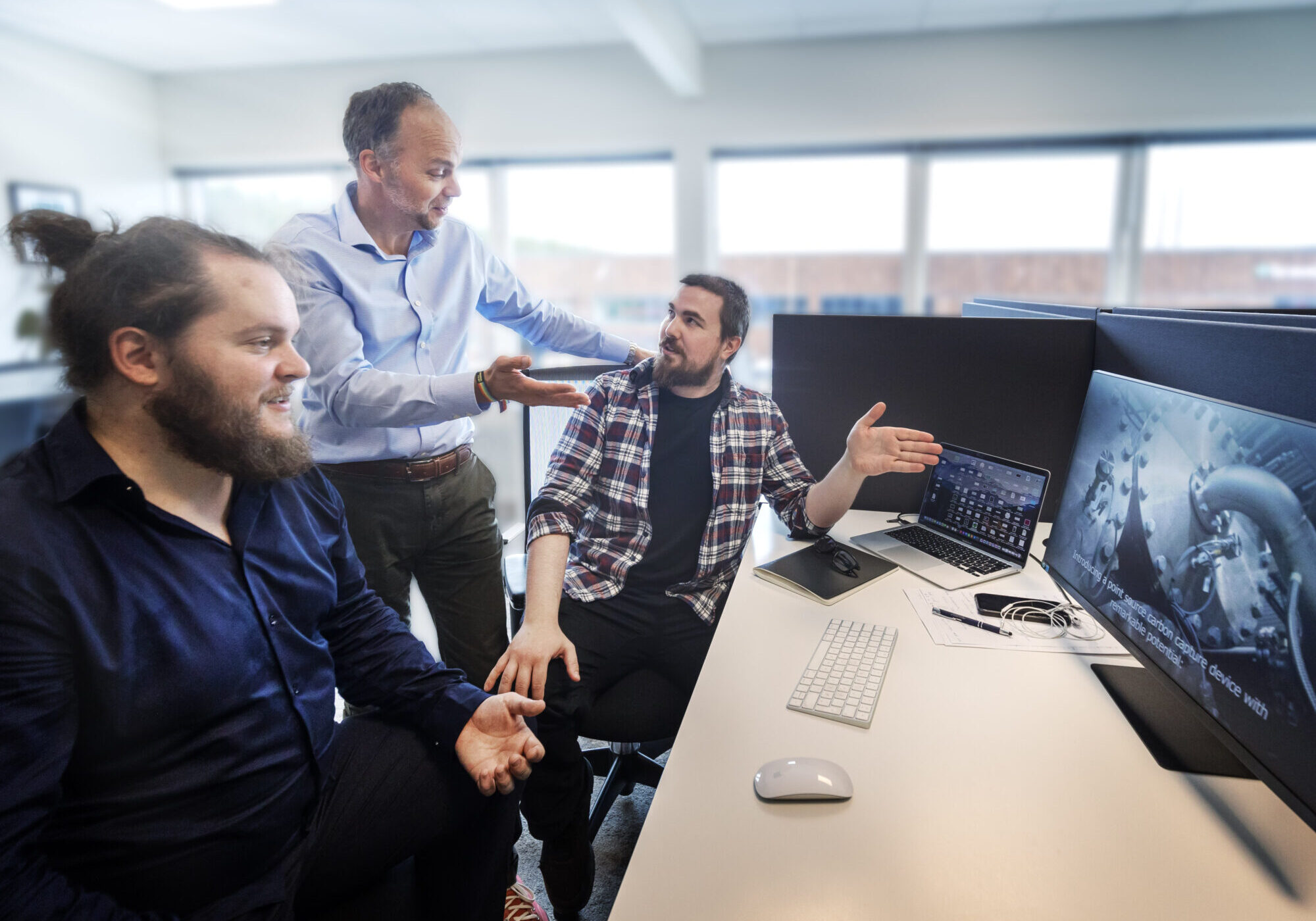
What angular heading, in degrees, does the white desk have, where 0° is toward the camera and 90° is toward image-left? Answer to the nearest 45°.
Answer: approximately 90°

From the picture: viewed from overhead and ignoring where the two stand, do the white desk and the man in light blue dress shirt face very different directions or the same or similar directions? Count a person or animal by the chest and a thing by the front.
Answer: very different directions

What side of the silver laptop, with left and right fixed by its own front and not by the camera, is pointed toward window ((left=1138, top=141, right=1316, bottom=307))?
back

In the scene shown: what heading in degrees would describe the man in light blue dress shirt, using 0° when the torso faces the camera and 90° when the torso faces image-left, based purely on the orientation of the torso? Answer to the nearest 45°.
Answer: approximately 315°

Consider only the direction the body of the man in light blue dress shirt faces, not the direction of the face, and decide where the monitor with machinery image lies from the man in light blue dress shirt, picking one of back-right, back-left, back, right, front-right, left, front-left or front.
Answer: front

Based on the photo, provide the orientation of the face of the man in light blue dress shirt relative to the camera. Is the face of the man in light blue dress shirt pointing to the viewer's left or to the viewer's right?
to the viewer's right

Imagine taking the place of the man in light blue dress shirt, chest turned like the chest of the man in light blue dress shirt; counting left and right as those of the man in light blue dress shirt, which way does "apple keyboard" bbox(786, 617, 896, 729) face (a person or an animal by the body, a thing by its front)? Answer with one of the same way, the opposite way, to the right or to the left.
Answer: the opposite way

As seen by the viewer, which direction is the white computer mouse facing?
to the viewer's right

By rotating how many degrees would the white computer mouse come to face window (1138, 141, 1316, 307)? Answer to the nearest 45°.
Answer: approximately 45° to its left

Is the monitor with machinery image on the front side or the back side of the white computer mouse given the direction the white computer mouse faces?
on the front side

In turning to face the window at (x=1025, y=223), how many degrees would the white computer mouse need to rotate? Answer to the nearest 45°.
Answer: approximately 90° to its left

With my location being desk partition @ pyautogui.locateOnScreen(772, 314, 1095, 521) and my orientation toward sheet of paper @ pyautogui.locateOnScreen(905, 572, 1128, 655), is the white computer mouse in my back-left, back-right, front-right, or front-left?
front-right

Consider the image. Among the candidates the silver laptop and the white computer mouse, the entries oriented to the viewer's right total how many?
1

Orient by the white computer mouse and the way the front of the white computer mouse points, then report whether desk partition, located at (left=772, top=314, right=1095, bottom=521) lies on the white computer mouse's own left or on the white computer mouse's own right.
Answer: on the white computer mouse's own left

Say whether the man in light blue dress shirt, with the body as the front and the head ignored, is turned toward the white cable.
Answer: yes

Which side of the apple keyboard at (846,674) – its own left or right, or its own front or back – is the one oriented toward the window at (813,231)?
right

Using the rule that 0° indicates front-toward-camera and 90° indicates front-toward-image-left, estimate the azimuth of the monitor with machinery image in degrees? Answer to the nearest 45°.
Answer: approximately 45°

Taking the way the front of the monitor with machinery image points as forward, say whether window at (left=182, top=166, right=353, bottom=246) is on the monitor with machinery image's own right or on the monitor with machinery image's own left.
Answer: on the monitor with machinery image's own right

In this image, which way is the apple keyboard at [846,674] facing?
to the viewer's left

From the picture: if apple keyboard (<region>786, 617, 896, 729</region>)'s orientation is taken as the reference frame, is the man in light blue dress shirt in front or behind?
in front
